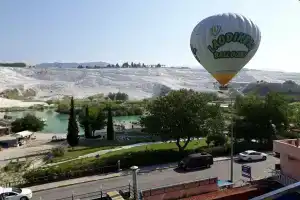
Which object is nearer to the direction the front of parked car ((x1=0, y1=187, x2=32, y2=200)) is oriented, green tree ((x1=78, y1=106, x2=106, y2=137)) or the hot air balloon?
the hot air balloon

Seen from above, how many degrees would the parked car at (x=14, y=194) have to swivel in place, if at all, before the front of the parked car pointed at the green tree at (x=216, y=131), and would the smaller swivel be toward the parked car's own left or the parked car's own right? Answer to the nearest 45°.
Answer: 0° — it already faces it

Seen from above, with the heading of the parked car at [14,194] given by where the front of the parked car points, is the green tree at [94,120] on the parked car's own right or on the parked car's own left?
on the parked car's own left

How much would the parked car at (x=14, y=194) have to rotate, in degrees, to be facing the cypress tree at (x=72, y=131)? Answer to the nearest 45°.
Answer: approximately 90° to its left

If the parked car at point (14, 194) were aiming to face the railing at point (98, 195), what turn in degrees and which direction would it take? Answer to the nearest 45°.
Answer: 0° — it already faces it

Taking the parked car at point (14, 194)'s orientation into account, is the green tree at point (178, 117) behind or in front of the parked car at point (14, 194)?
in front

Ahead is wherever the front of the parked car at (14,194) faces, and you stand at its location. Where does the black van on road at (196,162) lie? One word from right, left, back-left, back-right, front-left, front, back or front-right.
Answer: front
